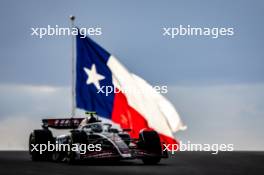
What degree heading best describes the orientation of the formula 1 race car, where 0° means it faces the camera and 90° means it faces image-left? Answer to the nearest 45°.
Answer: approximately 315°
